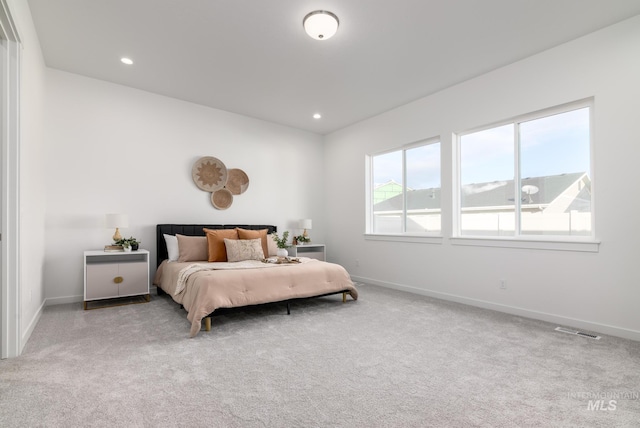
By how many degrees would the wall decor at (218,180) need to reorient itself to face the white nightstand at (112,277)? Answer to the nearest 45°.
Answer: approximately 45° to its right

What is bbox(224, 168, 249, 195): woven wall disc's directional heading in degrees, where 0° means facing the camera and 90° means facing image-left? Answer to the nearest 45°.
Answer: approximately 0°

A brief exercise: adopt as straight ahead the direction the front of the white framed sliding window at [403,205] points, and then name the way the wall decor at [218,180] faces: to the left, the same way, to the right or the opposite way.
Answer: to the left

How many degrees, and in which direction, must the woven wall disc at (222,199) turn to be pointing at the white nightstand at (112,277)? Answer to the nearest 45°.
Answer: approximately 45° to its right

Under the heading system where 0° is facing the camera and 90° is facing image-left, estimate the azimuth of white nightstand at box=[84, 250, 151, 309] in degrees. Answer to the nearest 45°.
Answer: approximately 0°

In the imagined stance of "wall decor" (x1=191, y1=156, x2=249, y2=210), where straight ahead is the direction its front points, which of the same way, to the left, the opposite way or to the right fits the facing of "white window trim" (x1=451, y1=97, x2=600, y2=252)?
to the right

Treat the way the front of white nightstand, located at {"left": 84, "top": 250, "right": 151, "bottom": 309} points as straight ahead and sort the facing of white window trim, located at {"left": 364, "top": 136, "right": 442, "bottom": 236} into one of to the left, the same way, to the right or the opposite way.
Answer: to the right
